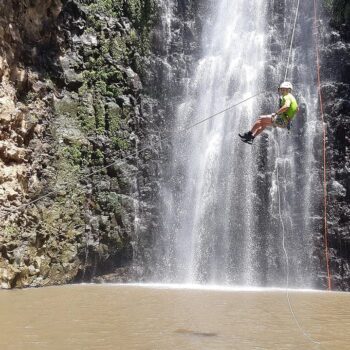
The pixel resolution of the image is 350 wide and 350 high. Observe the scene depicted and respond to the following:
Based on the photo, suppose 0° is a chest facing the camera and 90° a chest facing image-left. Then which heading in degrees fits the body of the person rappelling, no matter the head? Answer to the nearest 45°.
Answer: approximately 90°
